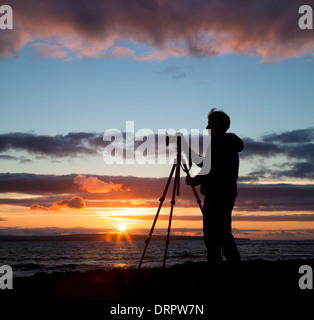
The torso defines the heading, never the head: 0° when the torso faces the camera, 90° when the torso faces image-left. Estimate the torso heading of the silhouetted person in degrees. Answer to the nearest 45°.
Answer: approximately 90°

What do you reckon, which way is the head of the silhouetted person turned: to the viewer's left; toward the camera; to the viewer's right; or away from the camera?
to the viewer's left
